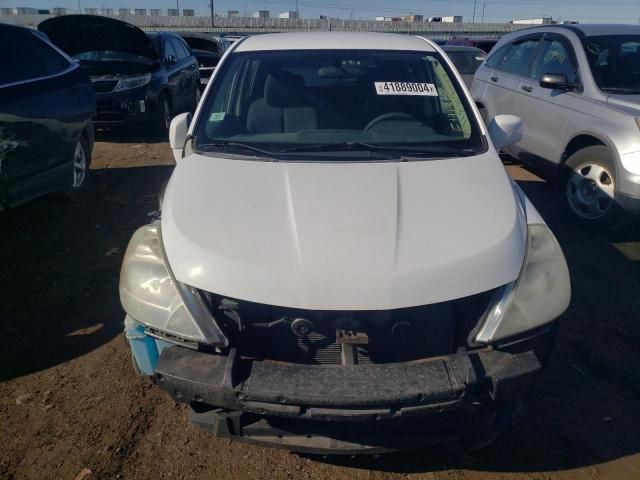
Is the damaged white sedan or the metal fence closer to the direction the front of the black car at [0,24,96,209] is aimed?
the damaged white sedan

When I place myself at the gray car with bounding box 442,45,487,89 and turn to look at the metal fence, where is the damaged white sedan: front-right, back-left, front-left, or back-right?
back-left

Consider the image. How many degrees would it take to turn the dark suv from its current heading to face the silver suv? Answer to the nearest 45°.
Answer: approximately 90° to its left

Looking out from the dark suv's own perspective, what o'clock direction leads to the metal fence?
The metal fence is roughly at 5 o'clock from the dark suv.

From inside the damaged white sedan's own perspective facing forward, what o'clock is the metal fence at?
The metal fence is roughly at 6 o'clock from the damaged white sedan.

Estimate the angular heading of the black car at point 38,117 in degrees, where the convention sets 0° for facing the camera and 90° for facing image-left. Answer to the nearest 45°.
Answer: approximately 45°
